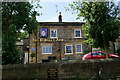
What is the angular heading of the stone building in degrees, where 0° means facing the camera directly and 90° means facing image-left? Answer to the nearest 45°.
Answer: approximately 0°

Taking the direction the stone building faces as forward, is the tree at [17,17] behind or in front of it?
in front

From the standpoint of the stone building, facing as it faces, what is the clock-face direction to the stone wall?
The stone wall is roughly at 12 o'clock from the stone building.
